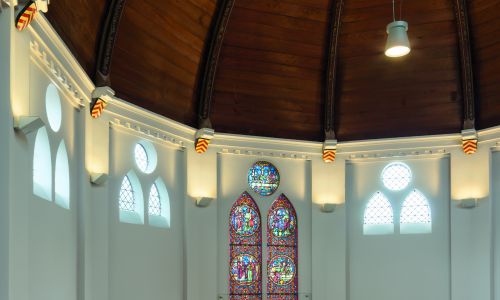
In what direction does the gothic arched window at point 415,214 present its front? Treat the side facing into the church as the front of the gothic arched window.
toward the camera

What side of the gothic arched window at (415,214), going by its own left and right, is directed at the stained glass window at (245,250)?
right

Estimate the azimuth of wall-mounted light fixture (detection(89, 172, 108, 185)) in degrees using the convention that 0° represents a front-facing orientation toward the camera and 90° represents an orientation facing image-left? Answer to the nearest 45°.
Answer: approximately 315°

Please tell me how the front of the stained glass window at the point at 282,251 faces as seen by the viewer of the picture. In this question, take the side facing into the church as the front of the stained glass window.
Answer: facing the viewer

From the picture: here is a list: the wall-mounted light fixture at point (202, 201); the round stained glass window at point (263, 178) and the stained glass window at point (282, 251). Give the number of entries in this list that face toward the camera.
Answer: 3

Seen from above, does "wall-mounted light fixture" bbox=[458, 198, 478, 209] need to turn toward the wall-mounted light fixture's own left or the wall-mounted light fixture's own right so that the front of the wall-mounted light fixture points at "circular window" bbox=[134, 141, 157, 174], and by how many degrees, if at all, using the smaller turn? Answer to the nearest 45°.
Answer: approximately 45° to the wall-mounted light fixture's own right

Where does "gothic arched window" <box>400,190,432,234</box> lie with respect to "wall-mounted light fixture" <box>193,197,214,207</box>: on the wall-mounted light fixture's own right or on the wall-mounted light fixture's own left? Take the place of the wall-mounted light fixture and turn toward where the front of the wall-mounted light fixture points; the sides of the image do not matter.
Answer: on the wall-mounted light fixture's own left

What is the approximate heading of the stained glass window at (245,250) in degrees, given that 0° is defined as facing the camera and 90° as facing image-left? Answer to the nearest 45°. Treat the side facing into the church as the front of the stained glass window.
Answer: approximately 0°

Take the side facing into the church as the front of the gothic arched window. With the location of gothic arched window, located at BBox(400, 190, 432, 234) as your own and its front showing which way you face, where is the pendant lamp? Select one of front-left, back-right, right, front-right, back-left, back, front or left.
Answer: front

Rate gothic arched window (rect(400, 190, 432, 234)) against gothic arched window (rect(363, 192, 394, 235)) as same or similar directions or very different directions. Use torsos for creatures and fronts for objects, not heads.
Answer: same or similar directions

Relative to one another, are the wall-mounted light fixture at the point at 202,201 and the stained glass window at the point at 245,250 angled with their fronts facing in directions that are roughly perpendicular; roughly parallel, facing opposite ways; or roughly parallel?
roughly parallel

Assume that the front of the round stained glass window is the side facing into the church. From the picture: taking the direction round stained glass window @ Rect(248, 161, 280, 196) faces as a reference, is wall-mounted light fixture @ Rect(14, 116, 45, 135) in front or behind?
in front

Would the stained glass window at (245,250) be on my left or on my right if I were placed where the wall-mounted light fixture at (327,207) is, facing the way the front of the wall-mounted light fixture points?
on my right
